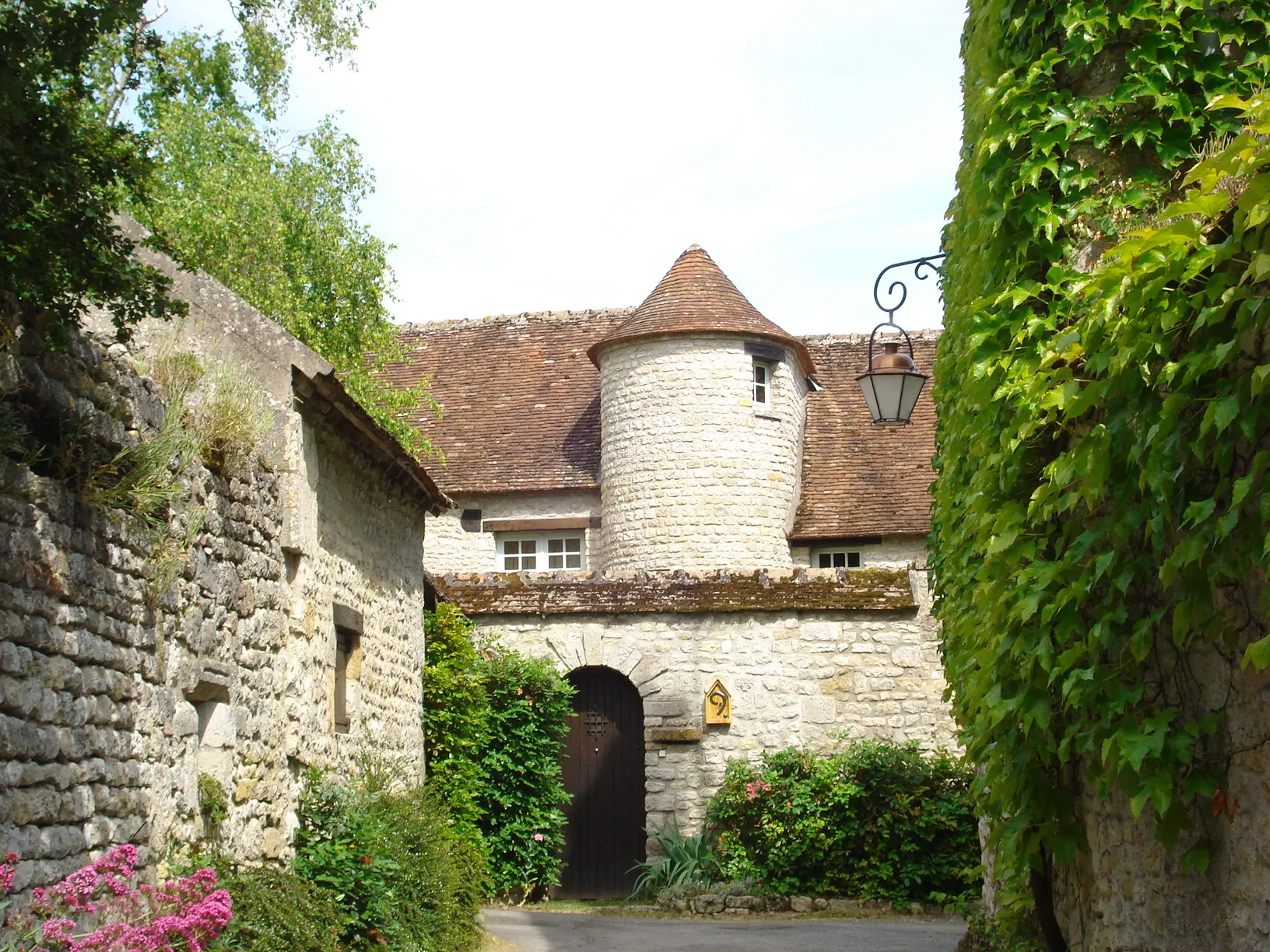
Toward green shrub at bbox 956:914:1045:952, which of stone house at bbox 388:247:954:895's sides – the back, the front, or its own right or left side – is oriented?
front

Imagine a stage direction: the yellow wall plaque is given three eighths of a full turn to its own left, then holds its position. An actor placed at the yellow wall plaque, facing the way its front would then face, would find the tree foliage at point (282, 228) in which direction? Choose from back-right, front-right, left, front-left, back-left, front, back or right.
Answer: left

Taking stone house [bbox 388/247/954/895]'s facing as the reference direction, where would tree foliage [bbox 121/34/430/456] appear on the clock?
The tree foliage is roughly at 3 o'clock from the stone house.

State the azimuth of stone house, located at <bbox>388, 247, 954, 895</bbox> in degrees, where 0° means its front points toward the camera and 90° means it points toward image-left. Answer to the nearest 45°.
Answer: approximately 0°

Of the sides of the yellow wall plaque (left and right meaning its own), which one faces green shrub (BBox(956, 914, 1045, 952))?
front

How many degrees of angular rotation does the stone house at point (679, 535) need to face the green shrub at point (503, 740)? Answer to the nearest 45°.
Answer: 0° — it already faces it

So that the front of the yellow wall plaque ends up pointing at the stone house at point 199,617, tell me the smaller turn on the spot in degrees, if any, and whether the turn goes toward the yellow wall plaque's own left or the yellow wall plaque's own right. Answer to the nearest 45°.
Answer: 0° — it already faces it

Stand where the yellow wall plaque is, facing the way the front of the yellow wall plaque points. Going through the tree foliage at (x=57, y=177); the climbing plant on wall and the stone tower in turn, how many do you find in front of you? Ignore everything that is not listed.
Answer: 2
